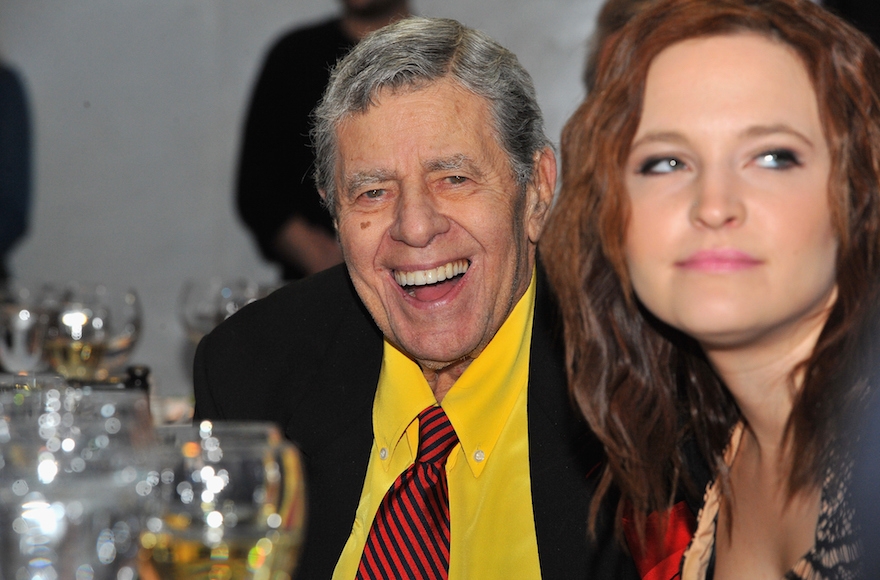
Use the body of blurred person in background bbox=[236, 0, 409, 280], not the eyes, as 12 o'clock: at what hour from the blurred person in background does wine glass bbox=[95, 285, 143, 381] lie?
The wine glass is roughly at 2 o'clock from the blurred person in background.

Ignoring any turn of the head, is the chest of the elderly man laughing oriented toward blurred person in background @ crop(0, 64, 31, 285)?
no

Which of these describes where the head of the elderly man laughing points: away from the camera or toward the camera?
toward the camera

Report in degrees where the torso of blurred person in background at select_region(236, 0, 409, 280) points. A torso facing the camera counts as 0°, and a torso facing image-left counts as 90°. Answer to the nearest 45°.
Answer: approximately 315°

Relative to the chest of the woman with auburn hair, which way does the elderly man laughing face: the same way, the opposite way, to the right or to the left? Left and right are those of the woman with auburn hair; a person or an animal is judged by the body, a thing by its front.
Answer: the same way

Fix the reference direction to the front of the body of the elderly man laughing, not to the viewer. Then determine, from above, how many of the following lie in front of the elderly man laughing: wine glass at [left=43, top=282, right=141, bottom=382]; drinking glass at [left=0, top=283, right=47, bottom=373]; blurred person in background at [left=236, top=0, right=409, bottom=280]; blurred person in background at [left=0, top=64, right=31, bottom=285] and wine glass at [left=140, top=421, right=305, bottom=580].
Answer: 1

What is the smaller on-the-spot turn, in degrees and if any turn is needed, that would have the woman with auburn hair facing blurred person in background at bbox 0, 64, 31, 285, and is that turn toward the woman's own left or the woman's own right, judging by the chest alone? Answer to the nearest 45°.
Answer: approximately 135° to the woman's own right

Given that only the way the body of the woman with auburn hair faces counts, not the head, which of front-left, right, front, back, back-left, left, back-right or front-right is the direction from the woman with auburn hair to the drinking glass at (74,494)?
front-right

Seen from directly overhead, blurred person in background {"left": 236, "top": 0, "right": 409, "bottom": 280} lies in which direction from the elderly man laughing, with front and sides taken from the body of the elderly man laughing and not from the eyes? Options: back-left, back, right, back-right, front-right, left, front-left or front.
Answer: back

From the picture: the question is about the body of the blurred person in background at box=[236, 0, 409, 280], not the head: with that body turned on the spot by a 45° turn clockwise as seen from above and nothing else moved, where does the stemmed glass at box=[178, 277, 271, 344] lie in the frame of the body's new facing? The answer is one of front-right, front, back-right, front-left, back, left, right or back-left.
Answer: front

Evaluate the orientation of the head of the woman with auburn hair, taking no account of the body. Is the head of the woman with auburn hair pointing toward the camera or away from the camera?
toward the camera

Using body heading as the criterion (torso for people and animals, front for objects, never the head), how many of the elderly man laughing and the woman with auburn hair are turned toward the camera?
2

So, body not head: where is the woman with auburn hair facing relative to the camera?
toward the camera

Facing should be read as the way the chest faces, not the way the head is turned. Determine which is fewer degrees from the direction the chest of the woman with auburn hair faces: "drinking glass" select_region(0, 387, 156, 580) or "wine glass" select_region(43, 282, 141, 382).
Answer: the drinking glass
